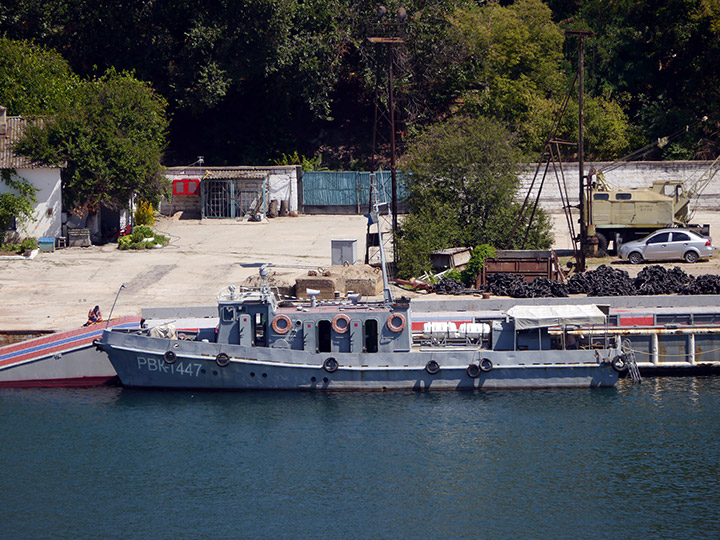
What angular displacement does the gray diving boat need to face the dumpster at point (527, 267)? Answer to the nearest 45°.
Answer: approximately 135° to its right

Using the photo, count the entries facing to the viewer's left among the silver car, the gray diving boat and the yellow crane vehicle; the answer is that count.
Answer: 2

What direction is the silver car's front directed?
to the viewer's left

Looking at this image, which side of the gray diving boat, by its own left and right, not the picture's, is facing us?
left

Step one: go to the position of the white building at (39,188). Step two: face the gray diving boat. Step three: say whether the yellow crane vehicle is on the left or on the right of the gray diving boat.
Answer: left
